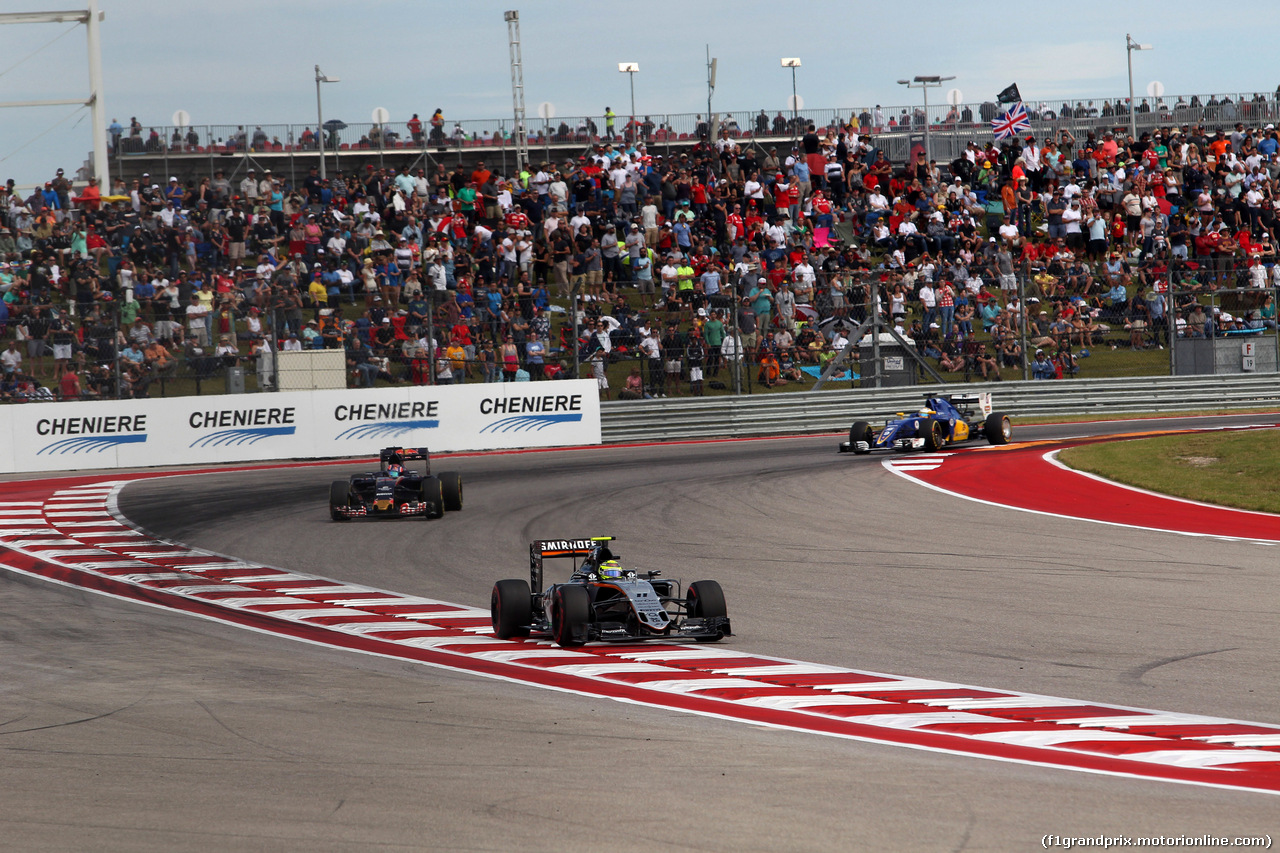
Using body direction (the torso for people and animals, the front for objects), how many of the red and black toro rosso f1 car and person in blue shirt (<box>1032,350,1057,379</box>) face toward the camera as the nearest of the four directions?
2

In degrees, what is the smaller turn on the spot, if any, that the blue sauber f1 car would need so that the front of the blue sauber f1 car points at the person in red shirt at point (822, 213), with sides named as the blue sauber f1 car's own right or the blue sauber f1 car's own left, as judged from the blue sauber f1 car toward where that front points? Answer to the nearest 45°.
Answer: approximately 135° to the blue sauber f1 car's own right

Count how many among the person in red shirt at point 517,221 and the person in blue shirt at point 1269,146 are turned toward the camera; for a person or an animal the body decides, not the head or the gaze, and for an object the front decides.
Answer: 2

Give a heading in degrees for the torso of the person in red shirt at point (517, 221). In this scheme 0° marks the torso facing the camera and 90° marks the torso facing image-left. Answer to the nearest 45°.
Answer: approximately 0°

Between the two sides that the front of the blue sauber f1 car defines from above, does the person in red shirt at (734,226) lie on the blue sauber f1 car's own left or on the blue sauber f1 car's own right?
on the blue sauber f1 car's own right

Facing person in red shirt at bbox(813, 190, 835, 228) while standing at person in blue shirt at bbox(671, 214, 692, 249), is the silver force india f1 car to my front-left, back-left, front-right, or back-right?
back-right

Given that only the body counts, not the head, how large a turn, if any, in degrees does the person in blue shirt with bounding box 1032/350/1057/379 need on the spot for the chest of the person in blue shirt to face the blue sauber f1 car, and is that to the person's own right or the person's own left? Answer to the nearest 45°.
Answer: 0° — they already face it
